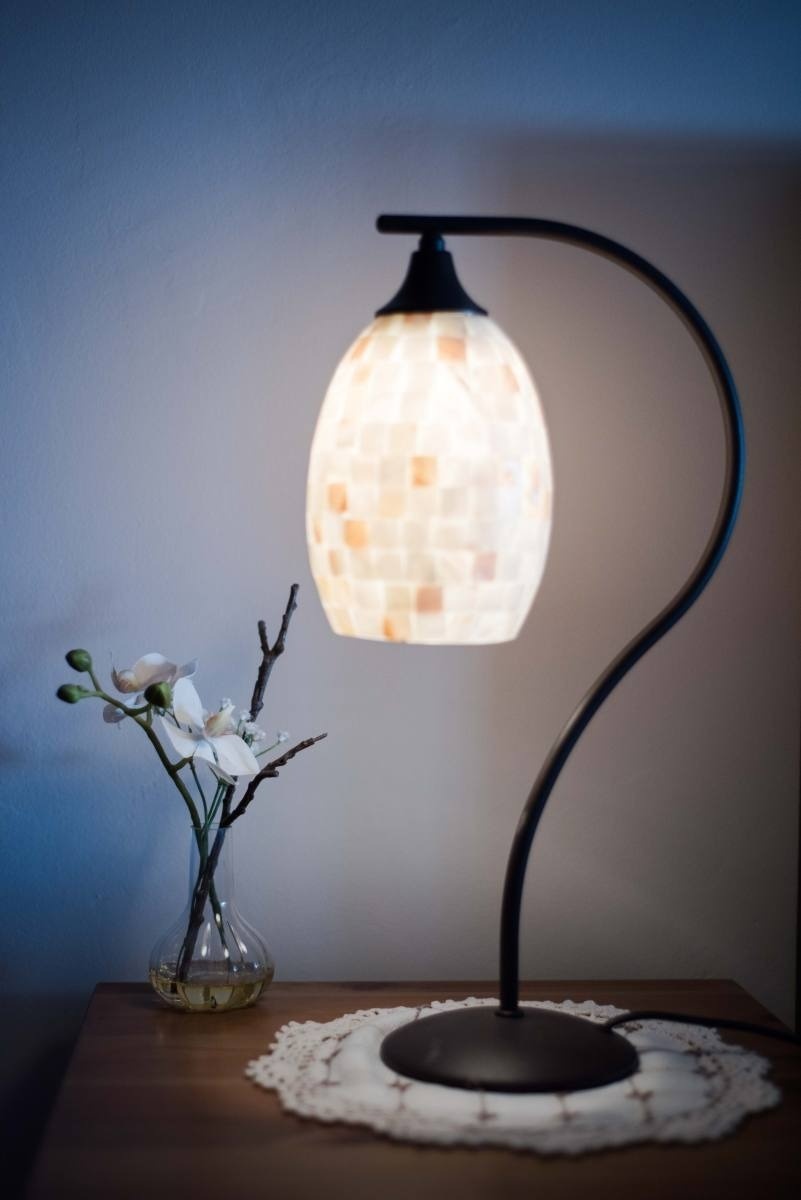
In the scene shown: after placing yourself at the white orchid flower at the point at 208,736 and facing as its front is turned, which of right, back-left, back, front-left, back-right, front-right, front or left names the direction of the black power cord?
front-left

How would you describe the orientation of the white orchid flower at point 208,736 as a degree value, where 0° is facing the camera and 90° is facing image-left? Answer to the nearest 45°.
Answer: approximately 315°
